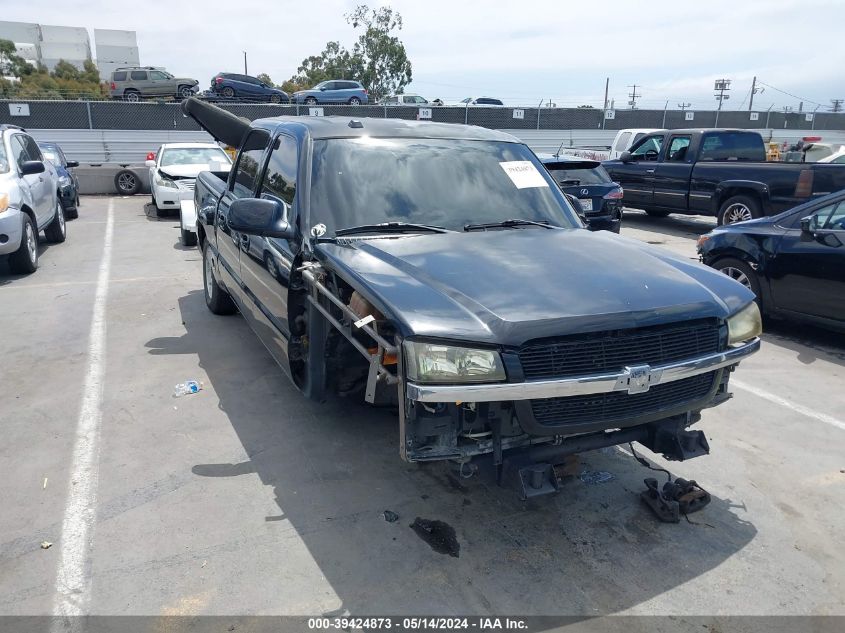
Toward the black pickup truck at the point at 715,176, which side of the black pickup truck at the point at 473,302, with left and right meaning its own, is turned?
left

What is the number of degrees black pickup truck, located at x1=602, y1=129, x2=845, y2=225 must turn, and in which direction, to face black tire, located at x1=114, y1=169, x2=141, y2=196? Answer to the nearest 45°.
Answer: approximately 45° to its left

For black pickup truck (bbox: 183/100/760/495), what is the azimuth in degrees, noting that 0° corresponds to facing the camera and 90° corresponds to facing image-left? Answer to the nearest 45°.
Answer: approximately 315°

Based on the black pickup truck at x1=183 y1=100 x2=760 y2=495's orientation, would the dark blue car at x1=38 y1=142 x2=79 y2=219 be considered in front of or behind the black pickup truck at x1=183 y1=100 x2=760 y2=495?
behind

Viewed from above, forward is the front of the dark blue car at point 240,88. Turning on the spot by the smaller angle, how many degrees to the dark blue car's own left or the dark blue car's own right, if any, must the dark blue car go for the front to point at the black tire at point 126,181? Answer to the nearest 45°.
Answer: approximately 90° to the dark blue car's own right

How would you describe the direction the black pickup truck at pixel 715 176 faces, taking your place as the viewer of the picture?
facing away from the viewer and to the left of the viewer

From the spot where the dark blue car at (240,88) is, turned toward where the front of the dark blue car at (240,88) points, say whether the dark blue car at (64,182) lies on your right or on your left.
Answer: on your right

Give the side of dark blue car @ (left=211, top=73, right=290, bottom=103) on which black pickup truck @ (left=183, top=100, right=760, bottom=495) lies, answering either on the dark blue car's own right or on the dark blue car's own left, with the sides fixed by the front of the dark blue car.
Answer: on the dark blue car's own right

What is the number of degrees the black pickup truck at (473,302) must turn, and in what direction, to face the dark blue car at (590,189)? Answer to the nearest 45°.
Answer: approximately 135° to its left

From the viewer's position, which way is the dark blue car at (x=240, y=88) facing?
facing to the right of the viewer
